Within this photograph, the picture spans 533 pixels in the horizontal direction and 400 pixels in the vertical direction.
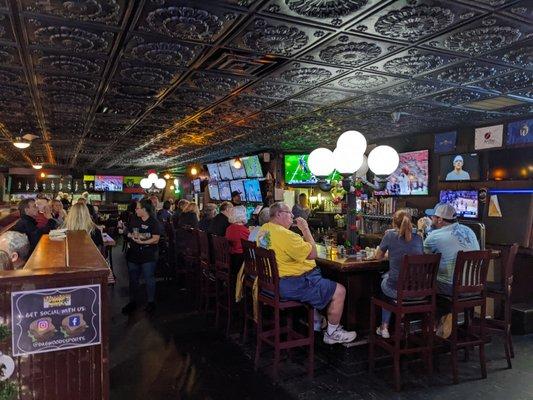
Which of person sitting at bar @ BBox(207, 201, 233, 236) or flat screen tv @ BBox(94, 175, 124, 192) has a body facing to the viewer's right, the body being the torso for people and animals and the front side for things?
the person sitting at bar

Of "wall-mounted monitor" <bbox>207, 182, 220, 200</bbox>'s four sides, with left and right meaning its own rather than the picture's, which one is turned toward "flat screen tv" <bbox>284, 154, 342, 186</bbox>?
left

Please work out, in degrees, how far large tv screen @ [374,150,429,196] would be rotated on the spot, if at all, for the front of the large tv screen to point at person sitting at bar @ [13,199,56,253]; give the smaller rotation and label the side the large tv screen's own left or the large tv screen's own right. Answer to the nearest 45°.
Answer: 0° — it already faces them

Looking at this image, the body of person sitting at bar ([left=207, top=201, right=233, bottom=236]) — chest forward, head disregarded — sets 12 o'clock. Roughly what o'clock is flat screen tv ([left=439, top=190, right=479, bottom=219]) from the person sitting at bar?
The flat screen tv is roughly at 12 o'clock from the person sitting at bar.

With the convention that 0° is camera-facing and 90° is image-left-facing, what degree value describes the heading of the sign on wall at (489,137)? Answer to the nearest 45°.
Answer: approximately 45°

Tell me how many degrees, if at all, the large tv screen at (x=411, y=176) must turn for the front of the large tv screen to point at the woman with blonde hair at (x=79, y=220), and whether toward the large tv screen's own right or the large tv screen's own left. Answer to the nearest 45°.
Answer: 0° — it already faces them

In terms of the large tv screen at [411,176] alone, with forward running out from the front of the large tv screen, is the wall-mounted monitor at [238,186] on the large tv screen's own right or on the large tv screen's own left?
on the large tv screen's own right

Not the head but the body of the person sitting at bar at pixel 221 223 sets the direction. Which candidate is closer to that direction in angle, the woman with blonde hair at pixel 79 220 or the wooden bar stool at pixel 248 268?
the wooden bar stool
